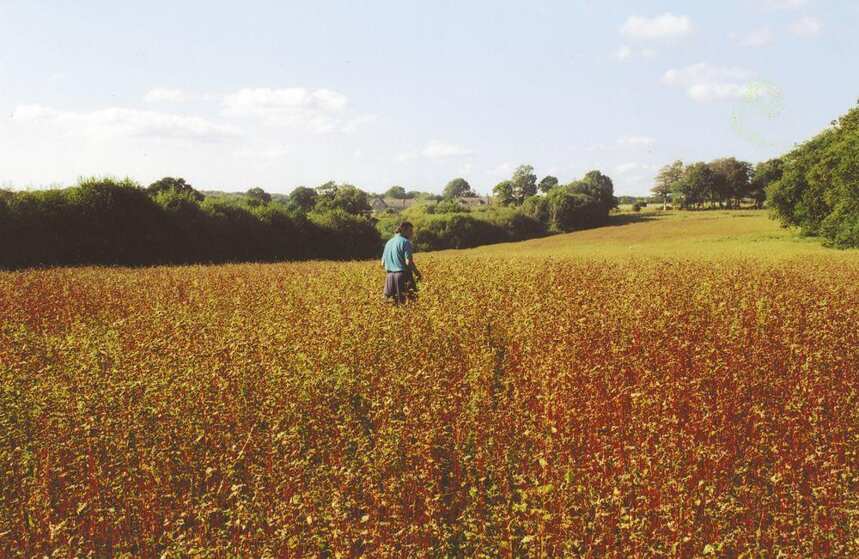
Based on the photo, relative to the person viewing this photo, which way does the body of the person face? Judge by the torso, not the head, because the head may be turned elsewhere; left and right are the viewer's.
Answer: facing away from the viewer and to the right of the viewer
